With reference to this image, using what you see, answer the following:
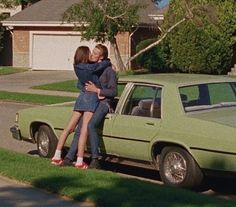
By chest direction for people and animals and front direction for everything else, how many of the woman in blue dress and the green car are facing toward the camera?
0

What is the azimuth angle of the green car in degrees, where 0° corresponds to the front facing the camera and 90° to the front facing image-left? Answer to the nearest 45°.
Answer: approximately 135°

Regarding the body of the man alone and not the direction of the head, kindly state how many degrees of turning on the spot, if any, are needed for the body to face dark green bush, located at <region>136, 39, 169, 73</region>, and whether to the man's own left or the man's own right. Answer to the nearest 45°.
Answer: approximately 135° to the man's own right

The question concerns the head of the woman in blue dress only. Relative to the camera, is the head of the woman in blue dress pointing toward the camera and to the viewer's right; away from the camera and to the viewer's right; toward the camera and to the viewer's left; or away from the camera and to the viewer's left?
away from the camera and to the viewer's right

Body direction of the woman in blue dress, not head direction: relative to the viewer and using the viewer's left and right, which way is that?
facing away from the viewer and to the right of the viewer

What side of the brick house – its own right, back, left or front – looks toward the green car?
front

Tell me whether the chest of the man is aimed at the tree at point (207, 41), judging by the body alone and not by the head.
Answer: no

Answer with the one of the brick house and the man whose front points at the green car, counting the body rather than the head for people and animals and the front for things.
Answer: the brick house

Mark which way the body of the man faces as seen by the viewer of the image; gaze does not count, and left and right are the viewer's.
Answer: facing the viewer and to the left of the viewer

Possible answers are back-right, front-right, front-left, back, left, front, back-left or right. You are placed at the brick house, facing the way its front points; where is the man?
front

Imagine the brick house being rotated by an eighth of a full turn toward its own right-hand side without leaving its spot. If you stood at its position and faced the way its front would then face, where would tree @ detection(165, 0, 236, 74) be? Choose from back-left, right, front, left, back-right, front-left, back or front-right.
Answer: left

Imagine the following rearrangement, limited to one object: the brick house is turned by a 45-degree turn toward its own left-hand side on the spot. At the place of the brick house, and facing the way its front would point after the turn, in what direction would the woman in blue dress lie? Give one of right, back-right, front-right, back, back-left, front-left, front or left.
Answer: front-right

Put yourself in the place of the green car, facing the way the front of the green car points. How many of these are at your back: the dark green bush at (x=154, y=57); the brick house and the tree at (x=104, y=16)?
0

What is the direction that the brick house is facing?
toward the camera

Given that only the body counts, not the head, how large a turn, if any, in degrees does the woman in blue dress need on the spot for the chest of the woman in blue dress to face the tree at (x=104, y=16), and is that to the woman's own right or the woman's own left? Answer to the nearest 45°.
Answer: approximately 45° to the woman's own left
